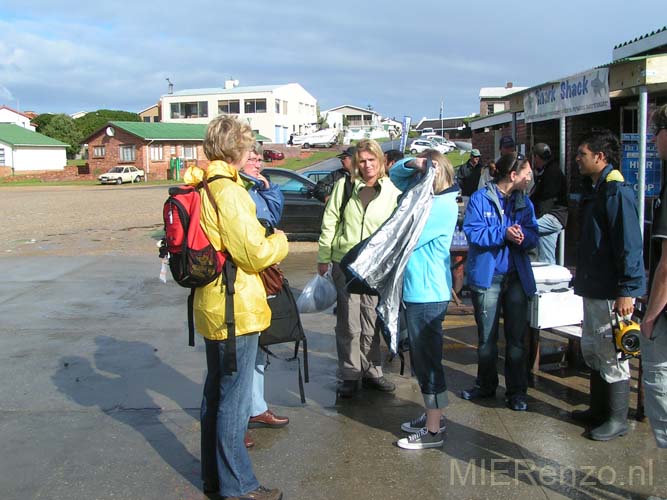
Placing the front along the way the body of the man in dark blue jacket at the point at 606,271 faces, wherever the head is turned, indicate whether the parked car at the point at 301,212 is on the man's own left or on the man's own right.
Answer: on the man's own right

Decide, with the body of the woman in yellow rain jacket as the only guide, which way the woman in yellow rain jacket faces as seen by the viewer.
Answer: to the viewer's right

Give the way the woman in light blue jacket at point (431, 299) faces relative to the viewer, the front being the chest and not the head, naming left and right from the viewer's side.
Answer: facing to the left of the viewer

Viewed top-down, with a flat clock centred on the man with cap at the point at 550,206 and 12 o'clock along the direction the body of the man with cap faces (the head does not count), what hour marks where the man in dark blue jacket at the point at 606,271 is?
The man in dark blue jacket is roughly at 9 o'clock from the man with cap.

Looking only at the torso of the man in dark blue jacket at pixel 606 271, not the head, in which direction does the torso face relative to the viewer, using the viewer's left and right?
facing to the left of the viewer

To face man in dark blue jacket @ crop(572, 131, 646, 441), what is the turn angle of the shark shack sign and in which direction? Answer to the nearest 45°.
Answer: approximately 45° to its left

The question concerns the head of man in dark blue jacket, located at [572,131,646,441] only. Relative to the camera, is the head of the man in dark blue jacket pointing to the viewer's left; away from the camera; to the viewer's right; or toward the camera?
to the viewer's left

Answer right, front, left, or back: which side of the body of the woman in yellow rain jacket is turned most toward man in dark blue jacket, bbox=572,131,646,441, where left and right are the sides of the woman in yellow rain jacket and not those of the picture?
front

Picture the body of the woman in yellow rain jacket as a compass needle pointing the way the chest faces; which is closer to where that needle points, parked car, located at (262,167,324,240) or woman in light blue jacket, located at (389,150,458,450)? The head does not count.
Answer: the woman in light blue jacket

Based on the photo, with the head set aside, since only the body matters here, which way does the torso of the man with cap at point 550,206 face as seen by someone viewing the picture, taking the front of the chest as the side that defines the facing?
to the viewer's left

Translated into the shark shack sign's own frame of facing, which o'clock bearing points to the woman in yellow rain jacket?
The woman in yellow rain jacket is roughly at 11 o'clock from the shark shack sign.
